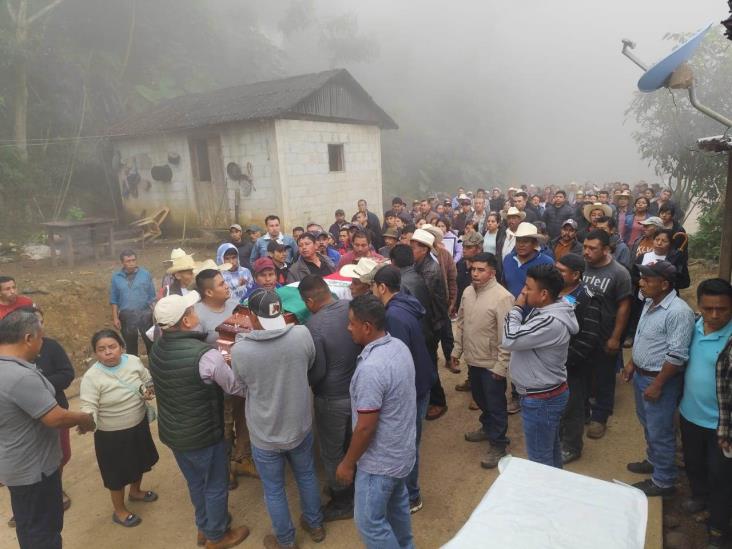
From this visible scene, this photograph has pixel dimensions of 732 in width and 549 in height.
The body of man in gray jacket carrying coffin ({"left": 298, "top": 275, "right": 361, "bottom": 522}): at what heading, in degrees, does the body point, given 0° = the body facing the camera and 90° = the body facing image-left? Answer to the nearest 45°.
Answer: approximately 135°

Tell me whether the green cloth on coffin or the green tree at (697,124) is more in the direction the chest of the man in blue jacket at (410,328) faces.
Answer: the green cloth on coffin

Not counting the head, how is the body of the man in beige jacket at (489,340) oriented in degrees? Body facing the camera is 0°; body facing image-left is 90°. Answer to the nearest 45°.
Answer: approximately 45°

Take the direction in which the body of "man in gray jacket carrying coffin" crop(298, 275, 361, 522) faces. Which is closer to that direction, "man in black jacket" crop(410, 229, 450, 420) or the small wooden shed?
the small wooden shed

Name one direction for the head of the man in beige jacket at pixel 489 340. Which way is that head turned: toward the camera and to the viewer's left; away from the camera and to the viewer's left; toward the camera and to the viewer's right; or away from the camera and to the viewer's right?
toward the camera and to the viewer's left

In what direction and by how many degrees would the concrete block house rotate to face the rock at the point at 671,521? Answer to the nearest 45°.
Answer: approximately 45° to its left

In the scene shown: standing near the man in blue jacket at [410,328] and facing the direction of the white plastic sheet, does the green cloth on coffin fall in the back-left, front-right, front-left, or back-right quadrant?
back-right

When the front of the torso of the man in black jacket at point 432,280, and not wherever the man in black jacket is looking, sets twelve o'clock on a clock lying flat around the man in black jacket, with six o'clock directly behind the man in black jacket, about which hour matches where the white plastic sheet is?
The white plastic sheet is roughly at 9 o'clock from the man in black jacket.

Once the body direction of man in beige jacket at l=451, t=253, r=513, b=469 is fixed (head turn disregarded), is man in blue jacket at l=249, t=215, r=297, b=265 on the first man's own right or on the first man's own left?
on the first man's own right
